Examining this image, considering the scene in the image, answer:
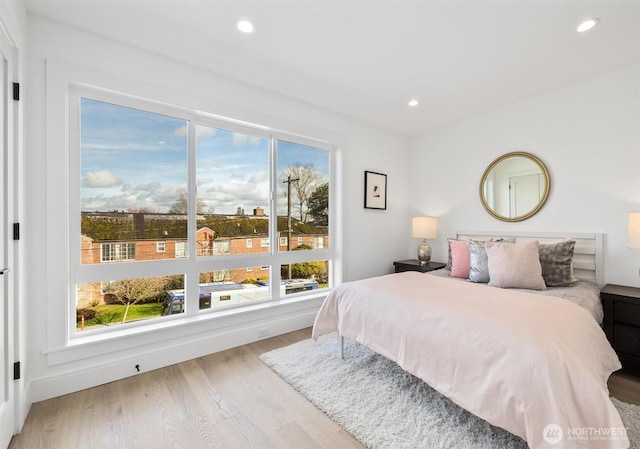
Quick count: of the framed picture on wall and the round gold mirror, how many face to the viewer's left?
0

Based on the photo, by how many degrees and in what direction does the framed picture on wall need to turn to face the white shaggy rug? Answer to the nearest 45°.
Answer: approximately 45° to its right

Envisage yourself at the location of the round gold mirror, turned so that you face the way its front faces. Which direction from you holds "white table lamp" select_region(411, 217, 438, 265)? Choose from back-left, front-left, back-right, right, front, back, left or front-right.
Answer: right

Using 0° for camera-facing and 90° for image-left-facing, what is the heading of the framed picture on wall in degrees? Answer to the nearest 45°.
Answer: approximately 315°

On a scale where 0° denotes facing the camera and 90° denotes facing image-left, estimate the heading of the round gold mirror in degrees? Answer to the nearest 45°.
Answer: approximately 0°

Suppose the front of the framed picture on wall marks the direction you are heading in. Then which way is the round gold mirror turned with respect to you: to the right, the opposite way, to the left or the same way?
to the right

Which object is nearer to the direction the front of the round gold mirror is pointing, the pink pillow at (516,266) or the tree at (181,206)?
the pink pillow

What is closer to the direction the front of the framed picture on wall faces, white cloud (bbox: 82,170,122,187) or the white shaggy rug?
the white shaggy rug

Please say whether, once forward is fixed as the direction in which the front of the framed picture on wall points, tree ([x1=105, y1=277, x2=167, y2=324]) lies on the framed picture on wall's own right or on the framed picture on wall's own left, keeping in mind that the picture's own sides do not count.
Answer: on the framed picture on wall's own right
